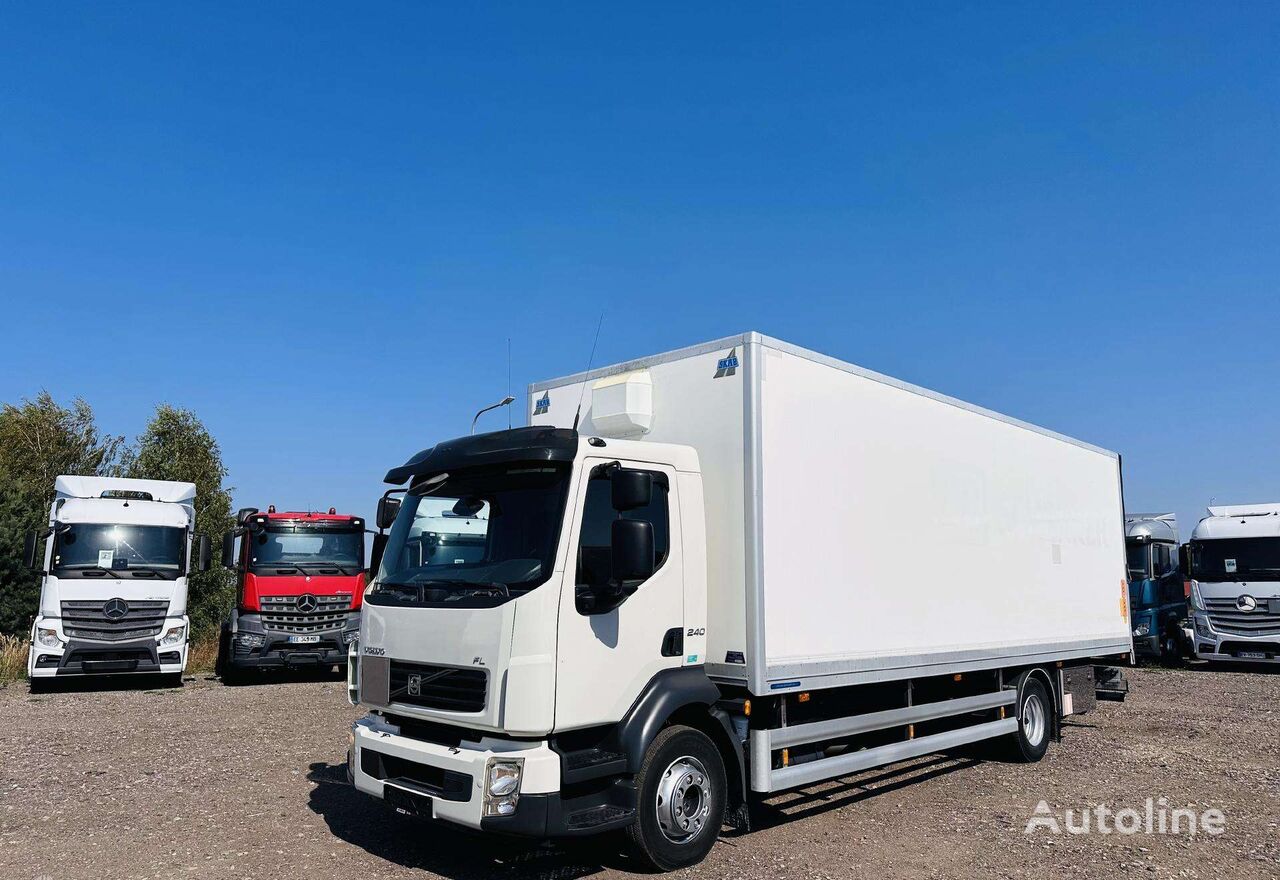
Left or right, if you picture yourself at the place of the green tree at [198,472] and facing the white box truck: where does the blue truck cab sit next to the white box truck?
left

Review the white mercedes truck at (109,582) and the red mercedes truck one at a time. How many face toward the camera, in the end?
2

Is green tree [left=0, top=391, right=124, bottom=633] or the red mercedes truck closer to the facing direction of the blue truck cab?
the red mercedes truck

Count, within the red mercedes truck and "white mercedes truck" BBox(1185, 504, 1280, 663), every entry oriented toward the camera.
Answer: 2

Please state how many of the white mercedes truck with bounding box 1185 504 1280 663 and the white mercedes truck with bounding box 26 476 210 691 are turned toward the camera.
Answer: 2

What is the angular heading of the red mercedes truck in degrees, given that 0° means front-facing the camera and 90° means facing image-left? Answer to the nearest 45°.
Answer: approximately 0°

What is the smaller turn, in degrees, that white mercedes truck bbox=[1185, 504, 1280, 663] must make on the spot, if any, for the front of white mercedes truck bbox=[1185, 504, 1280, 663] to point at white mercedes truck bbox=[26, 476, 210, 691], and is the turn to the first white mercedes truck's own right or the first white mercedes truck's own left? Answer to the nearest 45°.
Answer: approximately 45° to the first white mercedes truck's own right

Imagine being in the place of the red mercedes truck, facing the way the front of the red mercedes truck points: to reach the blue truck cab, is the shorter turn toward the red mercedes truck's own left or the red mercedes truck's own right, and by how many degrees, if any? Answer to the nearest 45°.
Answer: approximately 90° to the red mercedes truck's own left

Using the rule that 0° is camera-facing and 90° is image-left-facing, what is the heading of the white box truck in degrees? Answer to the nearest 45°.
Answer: approximately 45°
